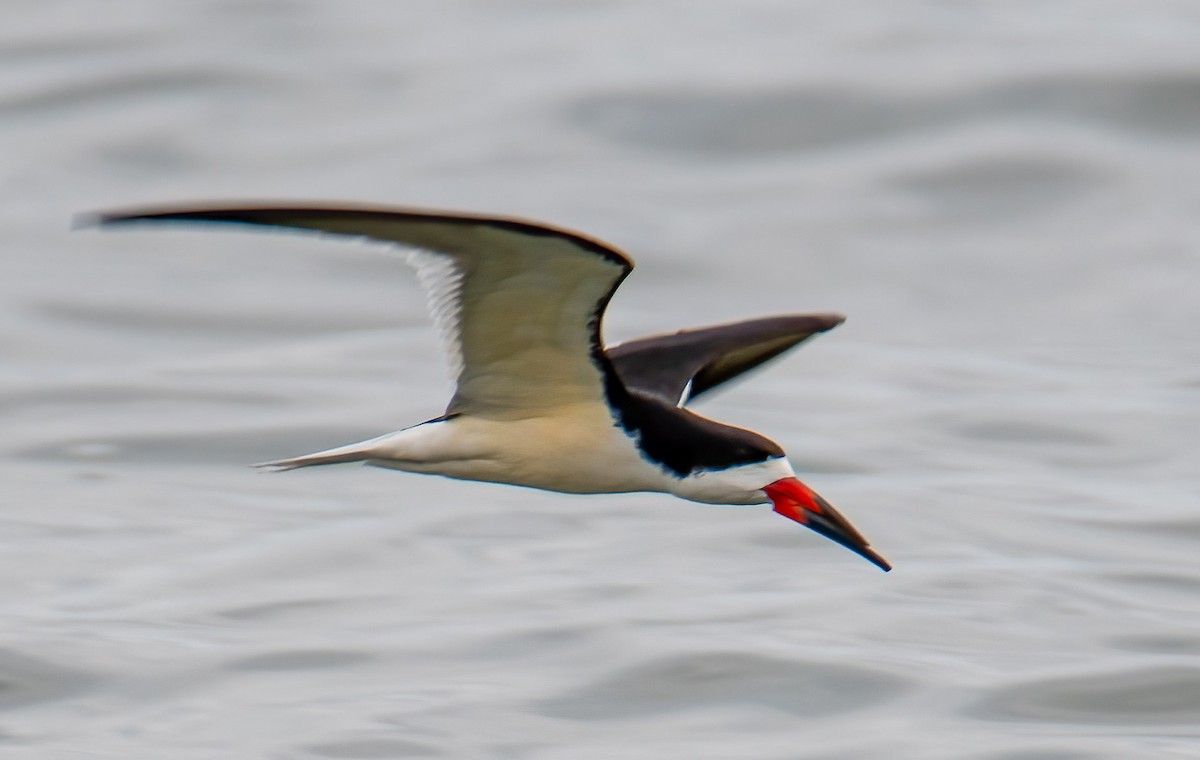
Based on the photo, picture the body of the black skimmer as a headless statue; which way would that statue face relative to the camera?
to the viewer's right
